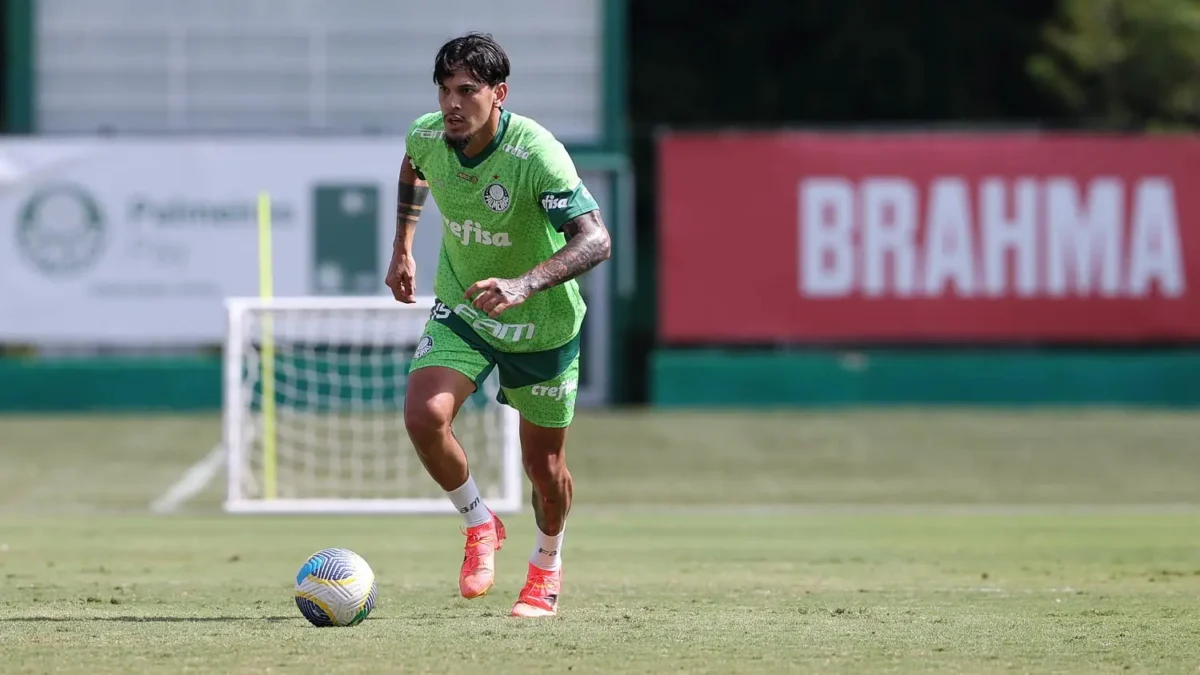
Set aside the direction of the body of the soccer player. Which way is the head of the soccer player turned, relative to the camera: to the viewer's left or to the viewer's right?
to the viewer's left

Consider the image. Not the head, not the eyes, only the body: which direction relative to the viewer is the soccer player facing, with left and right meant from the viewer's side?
facing the viewer and to the left of the viewer

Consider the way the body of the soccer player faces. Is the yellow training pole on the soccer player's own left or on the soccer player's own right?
on the soccer player's own right

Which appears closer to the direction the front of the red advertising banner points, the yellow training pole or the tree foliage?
the yellow training pole

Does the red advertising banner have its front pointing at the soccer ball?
yes

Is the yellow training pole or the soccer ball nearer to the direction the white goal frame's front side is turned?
the soccer ball

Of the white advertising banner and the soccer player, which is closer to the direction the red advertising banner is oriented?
the soccer player

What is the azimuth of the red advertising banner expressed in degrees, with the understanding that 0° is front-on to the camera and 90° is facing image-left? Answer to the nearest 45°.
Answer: approximately 0°

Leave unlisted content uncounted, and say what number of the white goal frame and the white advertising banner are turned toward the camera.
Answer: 2

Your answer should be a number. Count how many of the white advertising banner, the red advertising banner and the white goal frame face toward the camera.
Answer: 3

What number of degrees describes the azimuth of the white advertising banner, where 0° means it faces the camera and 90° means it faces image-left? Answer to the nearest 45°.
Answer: approximately 0°

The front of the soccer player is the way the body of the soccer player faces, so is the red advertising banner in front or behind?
behind
